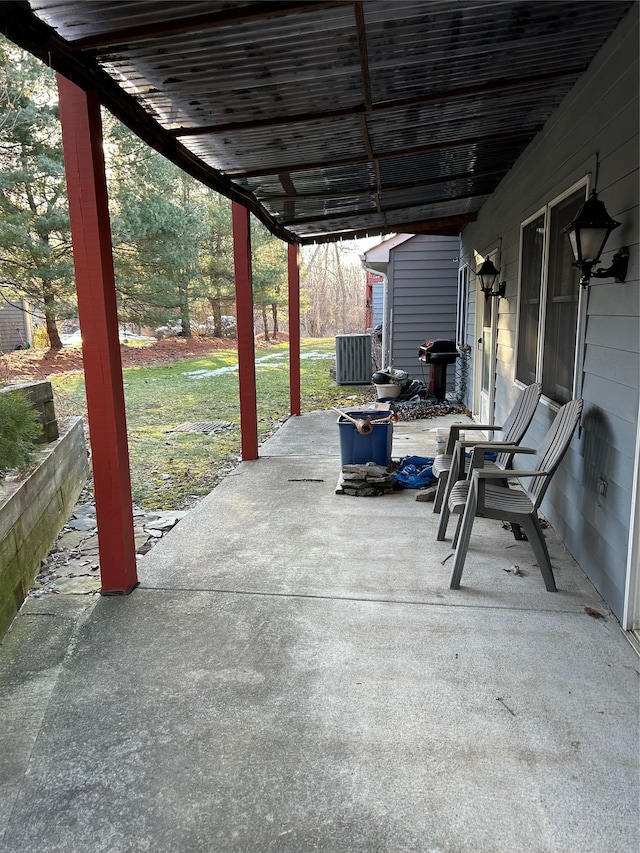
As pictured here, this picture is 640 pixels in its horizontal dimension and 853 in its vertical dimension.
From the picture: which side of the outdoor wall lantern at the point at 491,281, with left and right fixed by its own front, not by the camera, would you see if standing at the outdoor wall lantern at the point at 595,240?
left

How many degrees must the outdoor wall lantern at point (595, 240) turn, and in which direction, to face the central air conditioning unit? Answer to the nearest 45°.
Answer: approximately 45° to its right

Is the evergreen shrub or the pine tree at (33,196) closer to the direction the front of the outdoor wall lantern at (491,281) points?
the pine tree

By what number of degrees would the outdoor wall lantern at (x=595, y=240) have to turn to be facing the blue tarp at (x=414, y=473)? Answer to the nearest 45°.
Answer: approximately 45° to its right

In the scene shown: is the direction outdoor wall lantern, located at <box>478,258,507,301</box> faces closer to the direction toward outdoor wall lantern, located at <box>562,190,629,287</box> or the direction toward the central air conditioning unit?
the central air conditioning unit

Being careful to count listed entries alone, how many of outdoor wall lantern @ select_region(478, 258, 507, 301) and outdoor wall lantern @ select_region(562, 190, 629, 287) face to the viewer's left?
2

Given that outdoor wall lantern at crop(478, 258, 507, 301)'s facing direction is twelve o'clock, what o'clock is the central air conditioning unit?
The central air conditioning unit is roughly at 2 o'clock from the outdoor wall lantern.

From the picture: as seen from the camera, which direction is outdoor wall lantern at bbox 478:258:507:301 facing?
to the viewer's left

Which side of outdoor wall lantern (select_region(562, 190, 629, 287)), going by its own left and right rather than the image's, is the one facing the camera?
left

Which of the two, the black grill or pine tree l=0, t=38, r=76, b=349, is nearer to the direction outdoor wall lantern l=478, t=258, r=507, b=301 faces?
the pine tree

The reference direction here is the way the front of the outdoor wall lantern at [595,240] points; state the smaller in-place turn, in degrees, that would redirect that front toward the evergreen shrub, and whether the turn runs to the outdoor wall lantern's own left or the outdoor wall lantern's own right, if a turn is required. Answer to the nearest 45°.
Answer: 0° — it already faces it
